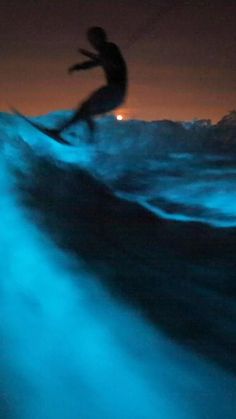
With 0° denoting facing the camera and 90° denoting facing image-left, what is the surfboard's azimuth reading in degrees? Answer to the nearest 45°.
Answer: approximately 90°

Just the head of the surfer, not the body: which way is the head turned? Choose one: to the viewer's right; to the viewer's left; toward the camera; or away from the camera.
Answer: to the viewer's left
